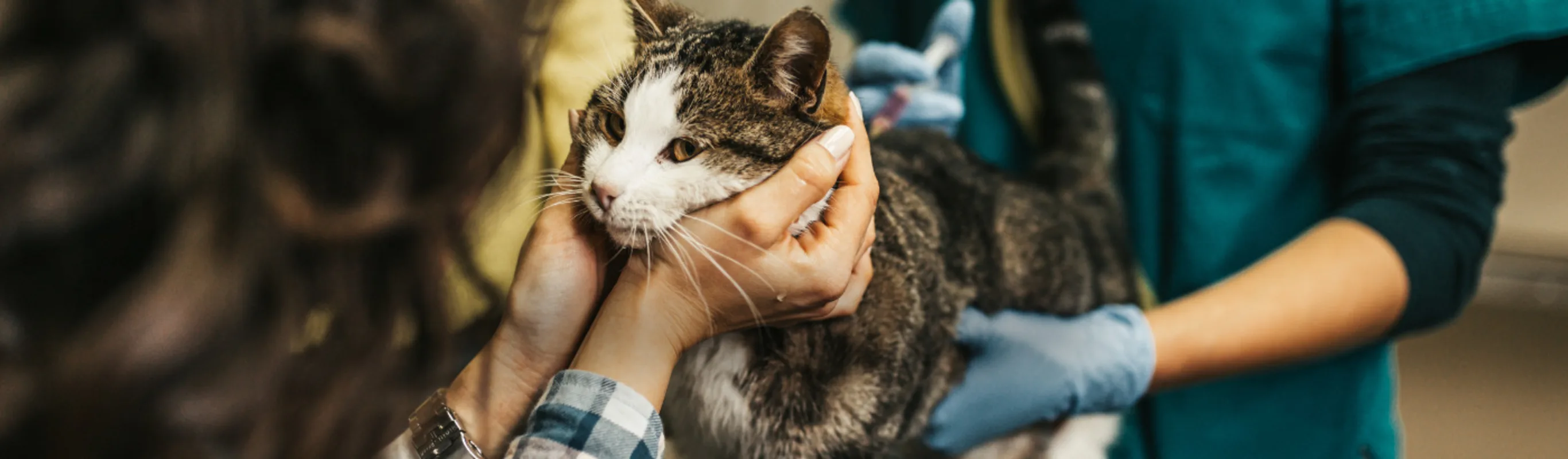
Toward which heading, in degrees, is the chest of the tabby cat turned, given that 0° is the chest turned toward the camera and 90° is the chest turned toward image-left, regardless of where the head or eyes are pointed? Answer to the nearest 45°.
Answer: approximately 45°
